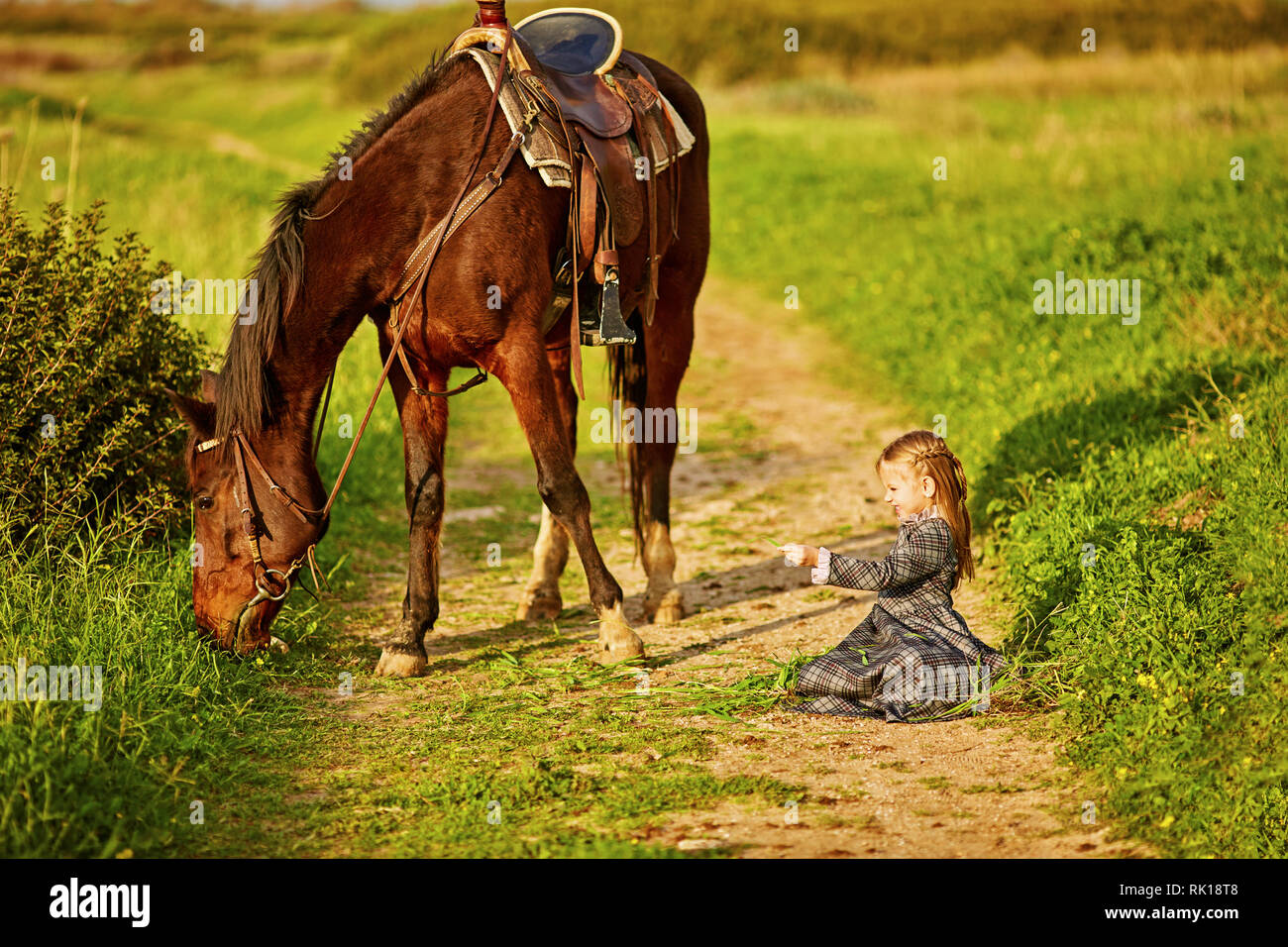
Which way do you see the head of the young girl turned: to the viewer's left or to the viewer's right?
to the viewer's left

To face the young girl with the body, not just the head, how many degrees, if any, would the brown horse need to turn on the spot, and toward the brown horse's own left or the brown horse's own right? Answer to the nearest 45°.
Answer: approximately 135° to the brown horse's own left

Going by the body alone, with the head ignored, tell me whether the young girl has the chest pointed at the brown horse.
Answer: yes

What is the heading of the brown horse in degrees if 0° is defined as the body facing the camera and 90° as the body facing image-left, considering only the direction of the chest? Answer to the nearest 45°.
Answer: approximately 45°

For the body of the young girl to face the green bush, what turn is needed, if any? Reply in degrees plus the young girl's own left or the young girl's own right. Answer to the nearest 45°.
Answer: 0° — they already face it

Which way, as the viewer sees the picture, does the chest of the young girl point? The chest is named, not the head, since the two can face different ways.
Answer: to the viewer's left
